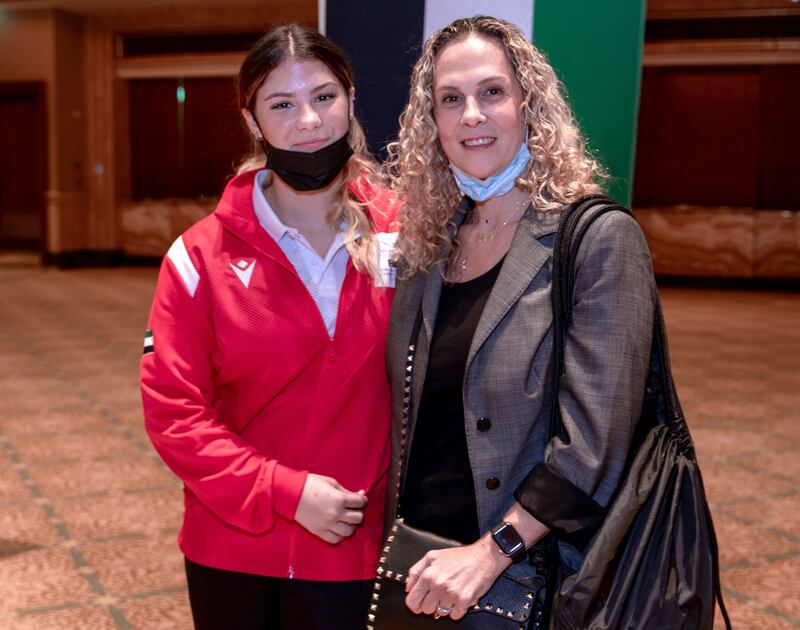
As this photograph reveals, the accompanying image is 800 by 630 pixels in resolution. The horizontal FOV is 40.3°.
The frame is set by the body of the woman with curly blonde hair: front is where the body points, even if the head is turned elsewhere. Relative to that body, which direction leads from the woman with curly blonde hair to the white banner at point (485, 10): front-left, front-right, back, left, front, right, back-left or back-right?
back-right

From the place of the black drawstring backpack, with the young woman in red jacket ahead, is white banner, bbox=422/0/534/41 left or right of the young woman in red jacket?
right

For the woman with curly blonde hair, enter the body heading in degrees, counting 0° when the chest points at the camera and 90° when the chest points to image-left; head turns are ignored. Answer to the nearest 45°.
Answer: approximately 45°
